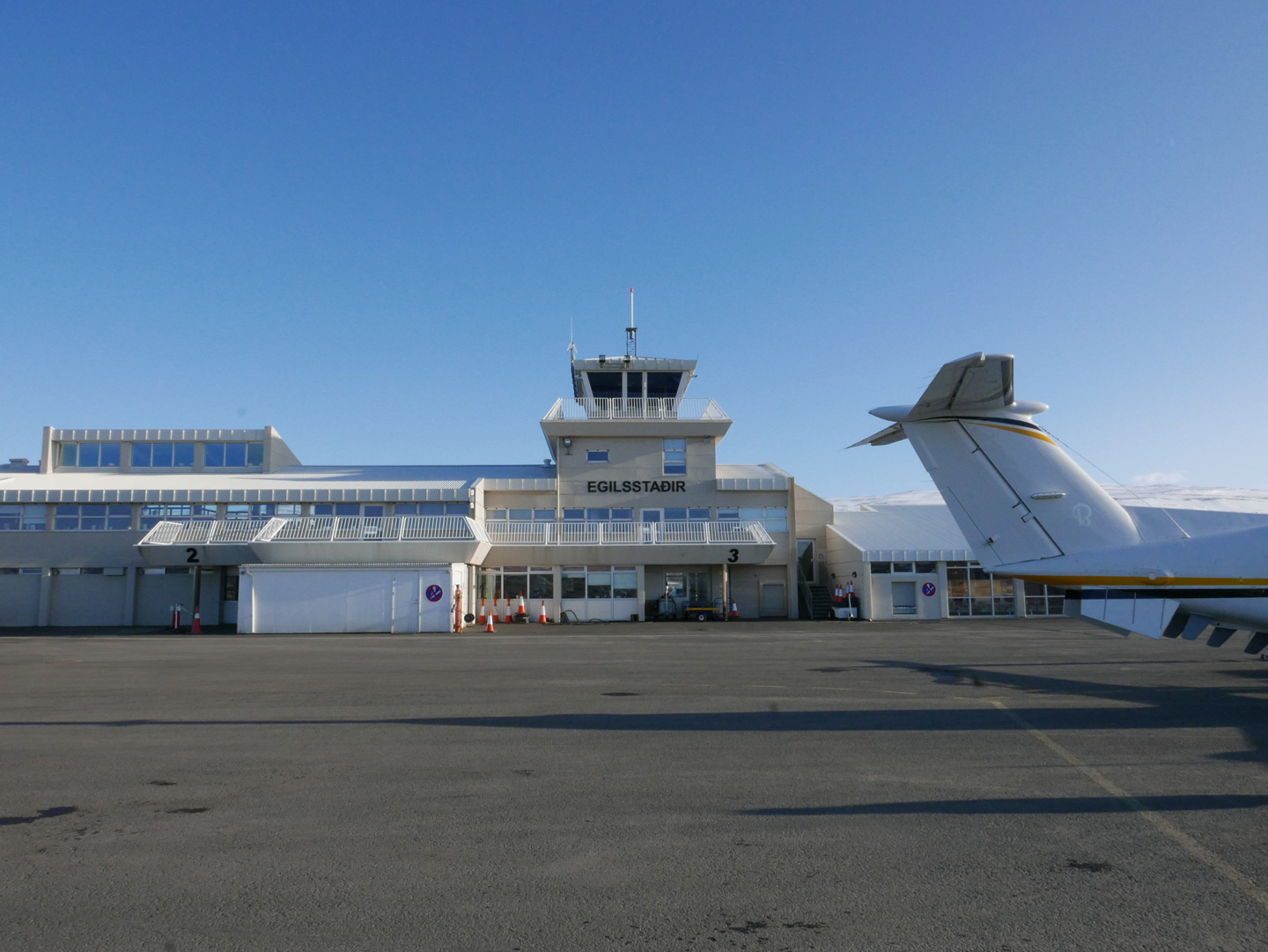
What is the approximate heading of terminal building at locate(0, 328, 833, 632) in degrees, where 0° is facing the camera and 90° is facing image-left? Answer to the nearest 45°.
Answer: approximately 0°

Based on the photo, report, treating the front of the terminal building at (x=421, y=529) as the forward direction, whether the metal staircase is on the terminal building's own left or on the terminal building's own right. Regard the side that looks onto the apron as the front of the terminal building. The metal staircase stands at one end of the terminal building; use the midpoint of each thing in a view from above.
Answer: on the terminal building's own left
